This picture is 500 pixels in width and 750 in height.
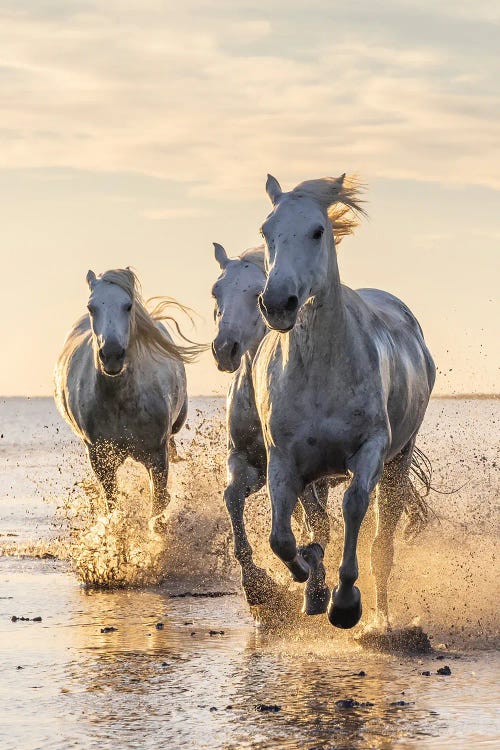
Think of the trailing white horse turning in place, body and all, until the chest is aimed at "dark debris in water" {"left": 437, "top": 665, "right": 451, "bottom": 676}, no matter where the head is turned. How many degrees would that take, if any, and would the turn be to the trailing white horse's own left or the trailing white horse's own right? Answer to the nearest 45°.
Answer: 0° — it already faces it

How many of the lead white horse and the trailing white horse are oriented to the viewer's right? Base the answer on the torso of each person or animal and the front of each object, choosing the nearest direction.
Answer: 0

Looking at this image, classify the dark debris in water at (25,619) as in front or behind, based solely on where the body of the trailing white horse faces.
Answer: in front

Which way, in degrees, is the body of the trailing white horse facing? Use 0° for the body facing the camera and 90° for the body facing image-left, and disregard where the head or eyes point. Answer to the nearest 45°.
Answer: approximately 0°

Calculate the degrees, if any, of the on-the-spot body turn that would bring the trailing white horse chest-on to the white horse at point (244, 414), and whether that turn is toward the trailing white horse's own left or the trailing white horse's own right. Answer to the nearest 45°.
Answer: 0° — it already faces it

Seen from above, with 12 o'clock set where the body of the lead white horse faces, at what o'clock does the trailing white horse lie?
The trailing white horse is roughly at 4 o'clock from the lead white horse.

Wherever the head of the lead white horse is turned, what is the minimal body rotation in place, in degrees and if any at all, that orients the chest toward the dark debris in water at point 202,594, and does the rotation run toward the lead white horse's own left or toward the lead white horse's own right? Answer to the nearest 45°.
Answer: approximately 135° to the lead white horse's own right

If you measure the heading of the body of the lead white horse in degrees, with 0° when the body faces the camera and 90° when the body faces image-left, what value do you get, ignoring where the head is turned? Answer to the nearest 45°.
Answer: approximately 45°
